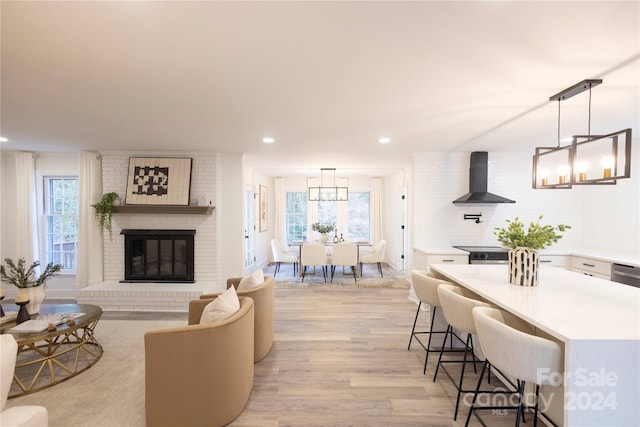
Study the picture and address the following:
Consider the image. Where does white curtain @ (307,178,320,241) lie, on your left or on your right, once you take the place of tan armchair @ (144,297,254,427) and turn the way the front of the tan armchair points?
on your right

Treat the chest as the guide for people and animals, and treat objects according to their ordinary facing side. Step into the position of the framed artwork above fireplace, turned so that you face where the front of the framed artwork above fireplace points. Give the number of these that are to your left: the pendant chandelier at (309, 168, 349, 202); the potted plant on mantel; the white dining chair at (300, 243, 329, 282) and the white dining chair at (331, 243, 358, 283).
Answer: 3

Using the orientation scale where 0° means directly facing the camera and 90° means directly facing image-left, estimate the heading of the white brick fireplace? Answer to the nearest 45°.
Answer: approximately 0°

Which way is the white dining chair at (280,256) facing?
to the viewer's right

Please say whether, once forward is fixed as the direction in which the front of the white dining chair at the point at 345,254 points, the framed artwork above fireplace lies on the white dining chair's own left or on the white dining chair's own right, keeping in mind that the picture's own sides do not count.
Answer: on the white dining chair's own left

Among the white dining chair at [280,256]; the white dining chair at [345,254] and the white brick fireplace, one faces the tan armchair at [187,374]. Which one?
the white brick fireplace

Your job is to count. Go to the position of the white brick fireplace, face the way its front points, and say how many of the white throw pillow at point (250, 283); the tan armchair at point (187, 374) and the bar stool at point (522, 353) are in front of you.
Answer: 3

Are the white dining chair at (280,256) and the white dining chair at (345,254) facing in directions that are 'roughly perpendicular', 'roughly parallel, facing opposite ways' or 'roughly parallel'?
roughly perpendicular

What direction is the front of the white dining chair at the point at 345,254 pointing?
away from the camera

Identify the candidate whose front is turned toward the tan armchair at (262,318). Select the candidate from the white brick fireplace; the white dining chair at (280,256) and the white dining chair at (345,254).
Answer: the white brick fireplace

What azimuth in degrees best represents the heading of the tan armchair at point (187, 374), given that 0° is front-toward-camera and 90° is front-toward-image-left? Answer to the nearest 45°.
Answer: approximately 135°
